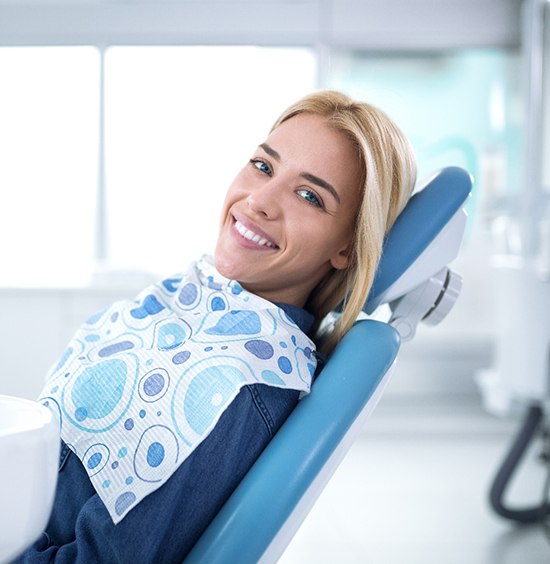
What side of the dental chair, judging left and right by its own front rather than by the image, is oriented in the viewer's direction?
left

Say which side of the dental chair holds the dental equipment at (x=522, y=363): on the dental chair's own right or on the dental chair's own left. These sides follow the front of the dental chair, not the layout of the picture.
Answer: on the dental chair's own right
